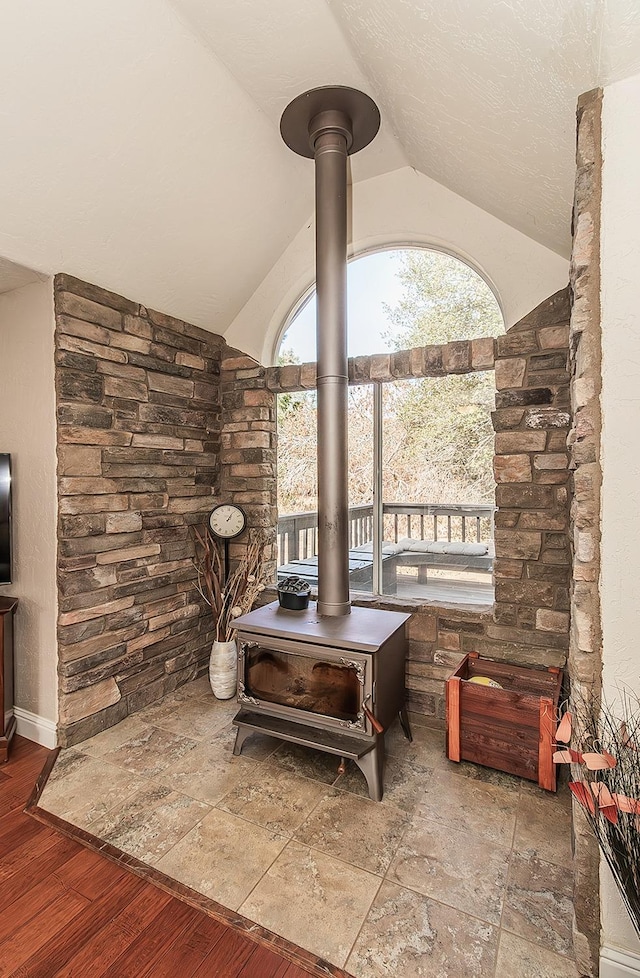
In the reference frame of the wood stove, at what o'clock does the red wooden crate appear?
The red wooden crate is roughly at 8 o'clock from the wood stove.

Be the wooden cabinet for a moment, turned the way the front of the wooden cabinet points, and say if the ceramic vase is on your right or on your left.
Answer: on your left

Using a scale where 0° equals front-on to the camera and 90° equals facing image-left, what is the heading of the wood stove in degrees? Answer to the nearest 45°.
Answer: approximately 45°

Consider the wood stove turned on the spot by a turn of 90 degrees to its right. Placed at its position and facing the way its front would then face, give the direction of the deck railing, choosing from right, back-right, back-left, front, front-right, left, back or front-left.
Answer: right
